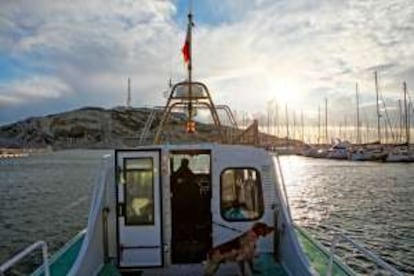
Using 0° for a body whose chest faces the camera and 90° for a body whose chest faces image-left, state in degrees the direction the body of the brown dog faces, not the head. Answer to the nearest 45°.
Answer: approximately 270°

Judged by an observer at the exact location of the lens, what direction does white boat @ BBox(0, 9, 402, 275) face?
facing away from the viewer
